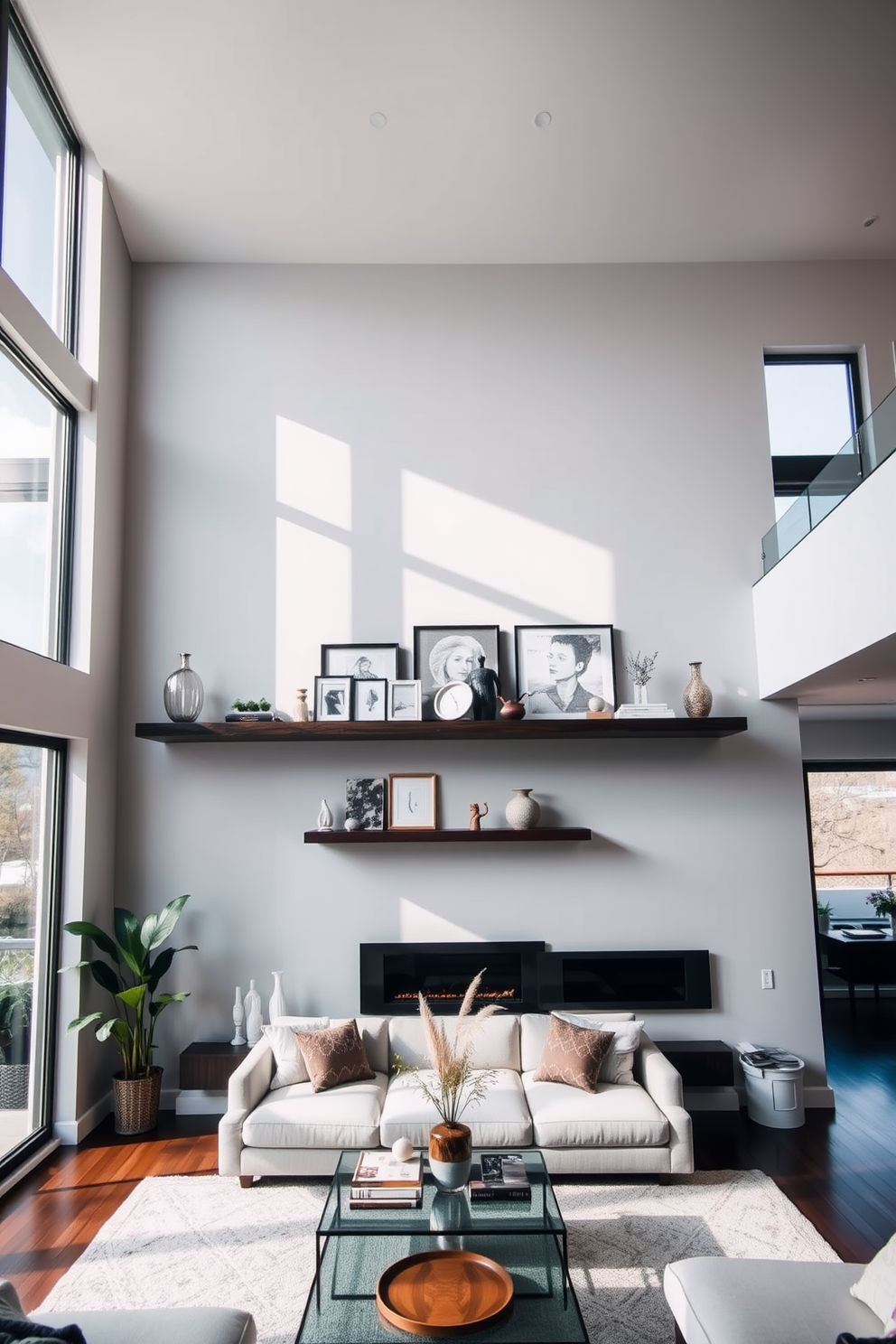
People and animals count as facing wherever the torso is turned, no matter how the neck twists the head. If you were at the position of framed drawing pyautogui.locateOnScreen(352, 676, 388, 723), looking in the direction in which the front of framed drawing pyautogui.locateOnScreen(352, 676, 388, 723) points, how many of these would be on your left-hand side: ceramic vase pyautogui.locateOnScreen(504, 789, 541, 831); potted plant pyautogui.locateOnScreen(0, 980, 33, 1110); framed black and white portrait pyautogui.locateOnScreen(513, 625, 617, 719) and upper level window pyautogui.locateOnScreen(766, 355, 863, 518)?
3

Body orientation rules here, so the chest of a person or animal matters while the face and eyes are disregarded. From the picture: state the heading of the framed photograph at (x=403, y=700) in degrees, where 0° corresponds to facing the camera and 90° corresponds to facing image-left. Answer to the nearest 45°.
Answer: approximately 0°

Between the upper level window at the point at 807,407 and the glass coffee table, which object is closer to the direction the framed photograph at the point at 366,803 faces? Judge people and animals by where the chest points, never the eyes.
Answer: the glass coffee table
